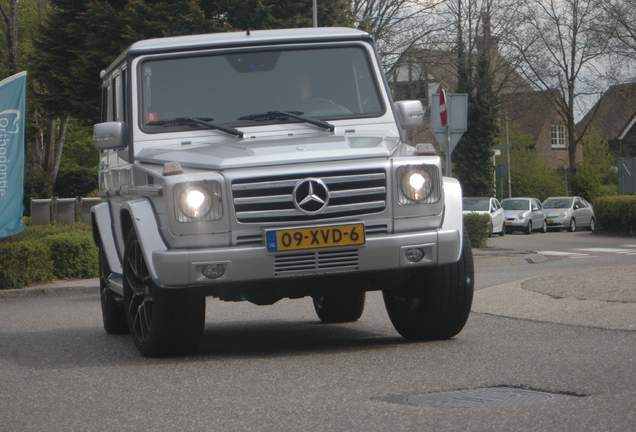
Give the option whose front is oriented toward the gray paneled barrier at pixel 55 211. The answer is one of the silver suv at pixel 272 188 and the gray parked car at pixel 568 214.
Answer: the gray parked car

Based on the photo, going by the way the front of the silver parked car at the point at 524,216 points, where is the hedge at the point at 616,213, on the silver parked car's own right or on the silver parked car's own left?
on the silver parked car's own left

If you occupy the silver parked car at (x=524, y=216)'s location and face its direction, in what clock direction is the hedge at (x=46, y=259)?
The hedge is roughly at 11 o'clock from the silver parked car.

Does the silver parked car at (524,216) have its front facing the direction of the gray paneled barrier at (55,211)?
yes

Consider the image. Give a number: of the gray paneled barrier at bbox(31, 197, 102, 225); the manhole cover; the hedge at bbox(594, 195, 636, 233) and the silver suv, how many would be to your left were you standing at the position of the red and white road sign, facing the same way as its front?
2

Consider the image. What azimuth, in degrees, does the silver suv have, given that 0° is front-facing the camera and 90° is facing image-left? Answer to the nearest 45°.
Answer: approximately 0°

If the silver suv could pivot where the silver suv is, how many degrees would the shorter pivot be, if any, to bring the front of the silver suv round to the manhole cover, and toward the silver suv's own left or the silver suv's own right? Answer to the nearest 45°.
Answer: approximately 45° to the silver suv's own left

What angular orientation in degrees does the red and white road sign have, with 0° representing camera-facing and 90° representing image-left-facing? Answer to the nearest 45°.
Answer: approximately 90°

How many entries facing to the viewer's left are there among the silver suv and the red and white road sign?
1

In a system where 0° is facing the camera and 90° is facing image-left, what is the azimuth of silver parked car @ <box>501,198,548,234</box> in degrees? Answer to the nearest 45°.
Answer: approximately 45°

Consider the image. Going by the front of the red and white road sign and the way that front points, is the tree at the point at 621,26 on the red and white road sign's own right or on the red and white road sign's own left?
on the red and white road sign's own right

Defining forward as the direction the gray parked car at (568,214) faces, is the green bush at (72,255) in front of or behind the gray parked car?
in front
